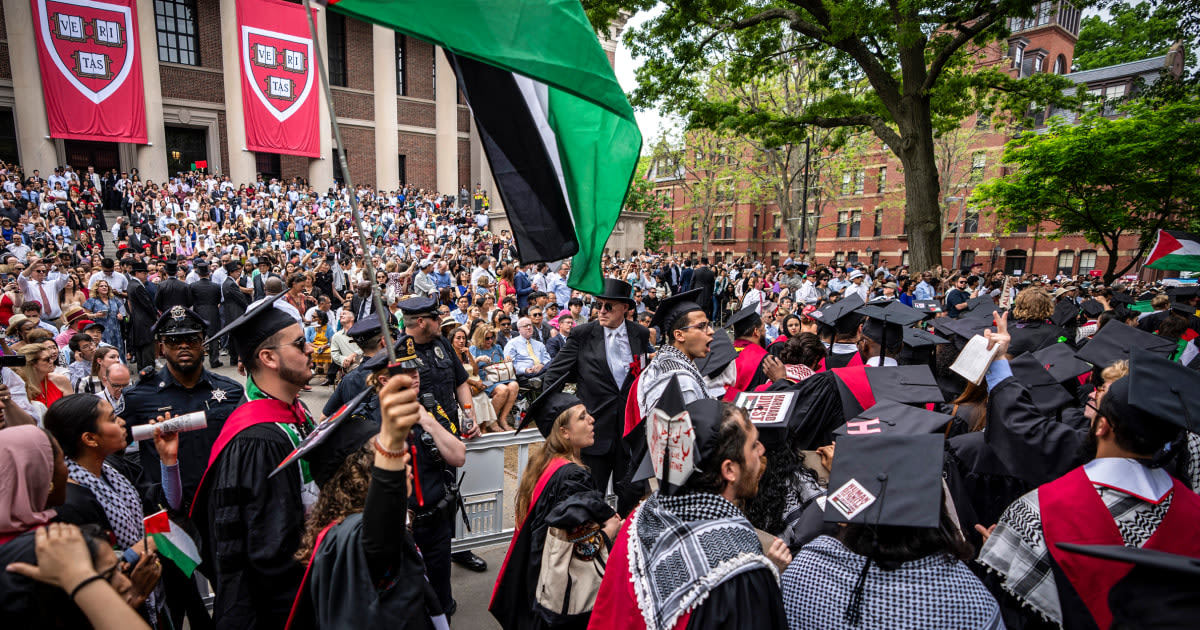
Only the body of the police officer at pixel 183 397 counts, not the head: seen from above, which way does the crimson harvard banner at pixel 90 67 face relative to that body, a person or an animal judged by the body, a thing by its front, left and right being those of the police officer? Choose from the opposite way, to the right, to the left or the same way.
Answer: the same way

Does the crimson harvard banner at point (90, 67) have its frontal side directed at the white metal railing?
yes

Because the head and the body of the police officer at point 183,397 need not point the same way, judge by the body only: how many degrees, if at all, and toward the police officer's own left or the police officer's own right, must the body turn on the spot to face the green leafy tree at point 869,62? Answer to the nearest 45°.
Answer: approximately 90° to the police officer's own left

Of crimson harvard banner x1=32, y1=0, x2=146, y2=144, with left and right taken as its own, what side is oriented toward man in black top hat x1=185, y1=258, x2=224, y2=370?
front

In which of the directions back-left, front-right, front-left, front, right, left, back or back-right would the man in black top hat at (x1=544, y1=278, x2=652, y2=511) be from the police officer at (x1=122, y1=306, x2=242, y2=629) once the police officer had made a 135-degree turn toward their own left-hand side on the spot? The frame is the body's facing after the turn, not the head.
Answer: front-right

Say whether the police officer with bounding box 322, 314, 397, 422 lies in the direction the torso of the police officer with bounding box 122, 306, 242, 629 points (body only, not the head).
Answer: no

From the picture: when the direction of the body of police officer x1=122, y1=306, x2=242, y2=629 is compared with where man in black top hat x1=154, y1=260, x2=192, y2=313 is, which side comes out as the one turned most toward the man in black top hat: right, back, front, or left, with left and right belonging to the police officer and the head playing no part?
back

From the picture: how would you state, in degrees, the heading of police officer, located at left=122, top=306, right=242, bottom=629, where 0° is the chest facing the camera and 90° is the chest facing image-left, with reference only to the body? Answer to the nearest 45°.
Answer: approximately 0°

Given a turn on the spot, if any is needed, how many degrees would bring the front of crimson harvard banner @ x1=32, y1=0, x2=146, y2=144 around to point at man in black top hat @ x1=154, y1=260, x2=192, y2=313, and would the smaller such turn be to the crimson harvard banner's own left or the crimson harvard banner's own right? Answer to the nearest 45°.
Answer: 0° — it already faces them

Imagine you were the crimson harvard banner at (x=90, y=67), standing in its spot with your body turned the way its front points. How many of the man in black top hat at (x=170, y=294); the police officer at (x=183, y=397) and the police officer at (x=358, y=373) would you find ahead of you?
3

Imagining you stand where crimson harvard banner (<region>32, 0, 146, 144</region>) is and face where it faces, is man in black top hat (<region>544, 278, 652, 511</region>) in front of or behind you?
in front

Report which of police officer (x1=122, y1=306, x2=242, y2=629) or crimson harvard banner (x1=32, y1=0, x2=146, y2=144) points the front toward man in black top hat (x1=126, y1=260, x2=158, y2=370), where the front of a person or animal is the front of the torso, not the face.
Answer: the crimson harvard banner

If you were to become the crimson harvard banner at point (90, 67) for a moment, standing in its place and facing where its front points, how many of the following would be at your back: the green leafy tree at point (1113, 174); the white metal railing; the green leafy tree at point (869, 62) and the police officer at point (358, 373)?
0

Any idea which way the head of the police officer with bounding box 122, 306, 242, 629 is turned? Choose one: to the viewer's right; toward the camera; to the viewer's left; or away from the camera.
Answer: toward the camera

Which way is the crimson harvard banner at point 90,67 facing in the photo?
toward the camera

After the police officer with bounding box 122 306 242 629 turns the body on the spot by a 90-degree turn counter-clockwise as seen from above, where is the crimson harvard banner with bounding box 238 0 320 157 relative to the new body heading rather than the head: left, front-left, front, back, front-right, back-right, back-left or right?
left

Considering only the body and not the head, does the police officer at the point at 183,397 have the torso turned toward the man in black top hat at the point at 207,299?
no

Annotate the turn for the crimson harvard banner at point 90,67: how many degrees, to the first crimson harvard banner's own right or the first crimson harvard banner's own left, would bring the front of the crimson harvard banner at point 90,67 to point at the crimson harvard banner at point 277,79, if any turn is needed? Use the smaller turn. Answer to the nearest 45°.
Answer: approximately 90° to the first crimson harvard banner's own left
